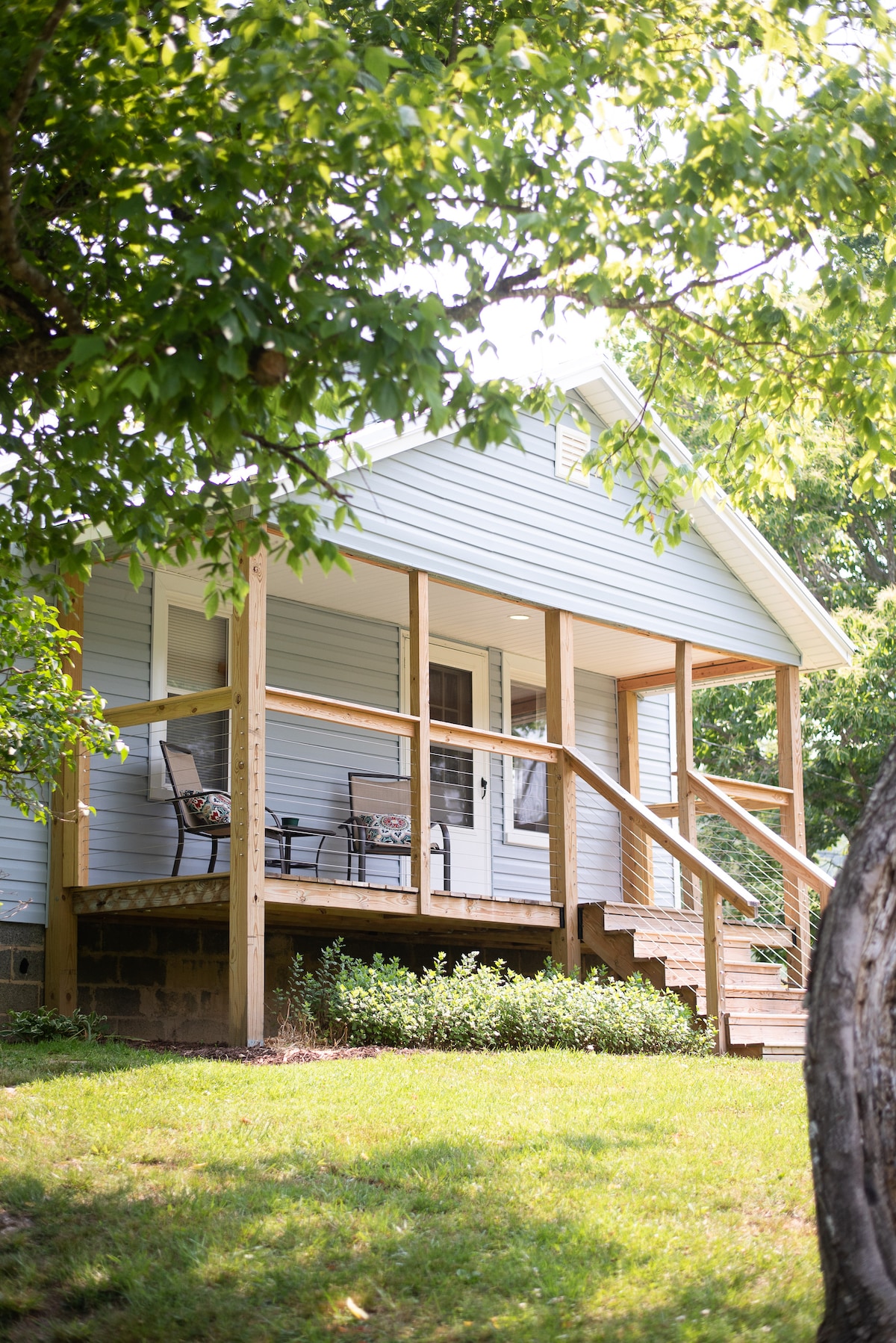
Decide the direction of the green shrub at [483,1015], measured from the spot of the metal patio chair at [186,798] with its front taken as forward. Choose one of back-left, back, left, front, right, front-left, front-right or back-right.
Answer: front

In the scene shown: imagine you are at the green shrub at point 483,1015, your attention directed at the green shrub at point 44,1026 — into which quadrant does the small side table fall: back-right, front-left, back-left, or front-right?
front-right

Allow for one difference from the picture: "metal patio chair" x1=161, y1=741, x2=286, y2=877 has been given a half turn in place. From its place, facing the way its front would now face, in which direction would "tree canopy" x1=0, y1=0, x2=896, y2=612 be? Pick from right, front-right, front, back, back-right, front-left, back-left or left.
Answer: back-left

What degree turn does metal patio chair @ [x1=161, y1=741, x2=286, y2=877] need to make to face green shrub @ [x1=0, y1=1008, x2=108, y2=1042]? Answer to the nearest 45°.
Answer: approximately 90° to its right

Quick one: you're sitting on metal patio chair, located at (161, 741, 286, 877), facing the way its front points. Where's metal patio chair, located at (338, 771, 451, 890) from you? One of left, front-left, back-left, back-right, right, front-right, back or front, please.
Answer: left

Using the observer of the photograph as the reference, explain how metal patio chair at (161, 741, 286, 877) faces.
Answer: facing the viewer and to the right of the viewer
